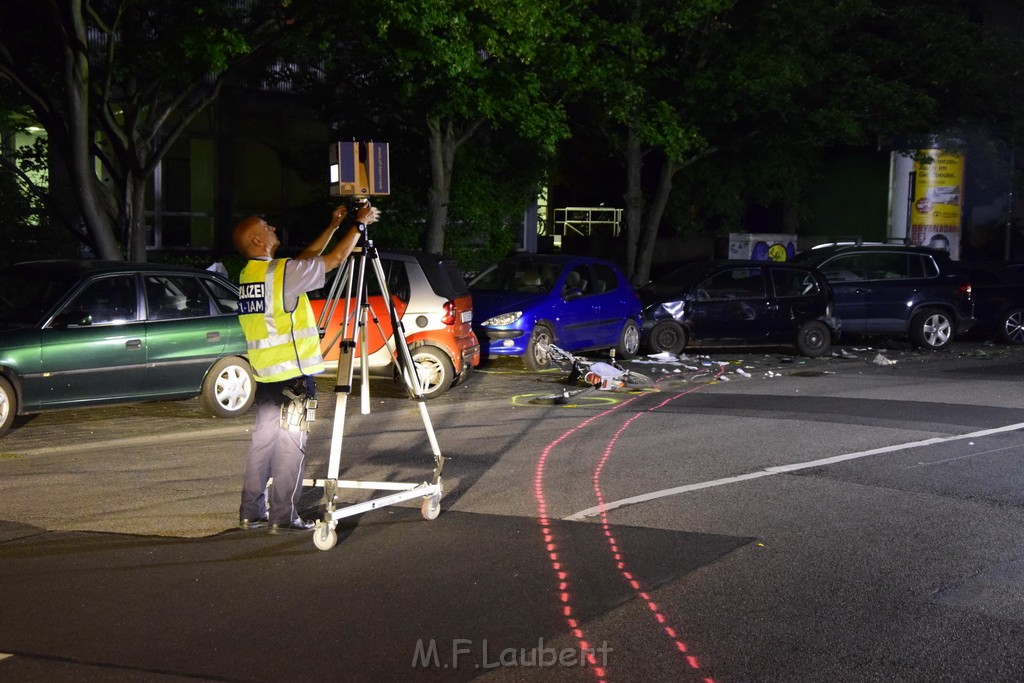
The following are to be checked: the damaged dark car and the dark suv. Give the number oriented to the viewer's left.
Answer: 2

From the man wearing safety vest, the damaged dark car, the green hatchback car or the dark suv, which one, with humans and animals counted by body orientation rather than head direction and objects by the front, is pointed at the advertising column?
the man wearing safety vest

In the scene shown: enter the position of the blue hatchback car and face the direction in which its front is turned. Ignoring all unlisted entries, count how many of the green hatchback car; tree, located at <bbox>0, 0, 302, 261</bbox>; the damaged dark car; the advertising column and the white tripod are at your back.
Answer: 2

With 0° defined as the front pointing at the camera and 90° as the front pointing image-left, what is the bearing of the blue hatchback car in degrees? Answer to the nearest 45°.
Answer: approximately 45°

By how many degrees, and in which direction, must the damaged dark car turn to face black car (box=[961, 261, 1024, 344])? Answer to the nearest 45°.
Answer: approximately 135° to its right

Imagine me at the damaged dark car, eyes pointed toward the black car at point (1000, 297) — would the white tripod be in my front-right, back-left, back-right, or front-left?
back-right

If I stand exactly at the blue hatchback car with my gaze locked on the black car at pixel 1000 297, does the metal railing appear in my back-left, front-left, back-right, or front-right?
front-left

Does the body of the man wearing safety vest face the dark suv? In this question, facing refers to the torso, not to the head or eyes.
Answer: yes

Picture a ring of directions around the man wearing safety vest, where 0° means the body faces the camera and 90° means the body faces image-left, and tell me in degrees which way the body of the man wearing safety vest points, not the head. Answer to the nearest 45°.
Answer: approximately 225°

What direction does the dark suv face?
to the viewer's left

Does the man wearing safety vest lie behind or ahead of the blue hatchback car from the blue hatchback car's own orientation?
ahead

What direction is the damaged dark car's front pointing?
to the viewer's left

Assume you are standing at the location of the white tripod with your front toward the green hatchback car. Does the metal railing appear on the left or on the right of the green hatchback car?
right

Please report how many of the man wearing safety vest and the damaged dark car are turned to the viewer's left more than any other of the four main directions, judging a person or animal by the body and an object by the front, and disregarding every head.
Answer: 1
